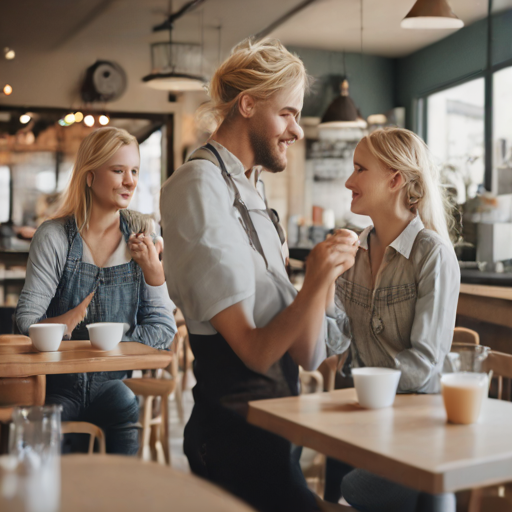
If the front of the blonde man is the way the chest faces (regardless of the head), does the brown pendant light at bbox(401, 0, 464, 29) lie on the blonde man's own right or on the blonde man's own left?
on the blonde man's own left

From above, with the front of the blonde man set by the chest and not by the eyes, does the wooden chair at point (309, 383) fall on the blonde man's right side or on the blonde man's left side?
on the blonde man's left side

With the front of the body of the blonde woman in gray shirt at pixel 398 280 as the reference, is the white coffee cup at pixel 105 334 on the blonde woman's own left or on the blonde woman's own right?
on the blonde woman's own right

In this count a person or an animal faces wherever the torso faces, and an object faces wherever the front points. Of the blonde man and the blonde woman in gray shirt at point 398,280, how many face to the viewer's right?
1

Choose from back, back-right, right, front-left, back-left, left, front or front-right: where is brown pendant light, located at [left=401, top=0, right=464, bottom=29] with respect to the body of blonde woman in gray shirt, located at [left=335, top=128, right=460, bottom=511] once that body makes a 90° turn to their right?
front-right

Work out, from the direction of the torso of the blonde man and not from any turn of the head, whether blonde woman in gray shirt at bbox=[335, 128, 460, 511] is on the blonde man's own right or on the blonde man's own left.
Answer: on the blonde man's own left

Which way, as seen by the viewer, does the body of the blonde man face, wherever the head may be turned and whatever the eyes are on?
to the viewer's right

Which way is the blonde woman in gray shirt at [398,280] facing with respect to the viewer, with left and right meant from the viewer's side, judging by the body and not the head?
facing the viewer and to the left of the viewer

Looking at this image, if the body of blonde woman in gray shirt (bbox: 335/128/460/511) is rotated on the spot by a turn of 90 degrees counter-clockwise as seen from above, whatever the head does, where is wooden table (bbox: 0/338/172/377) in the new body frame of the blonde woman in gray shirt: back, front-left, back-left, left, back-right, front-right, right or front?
back-right

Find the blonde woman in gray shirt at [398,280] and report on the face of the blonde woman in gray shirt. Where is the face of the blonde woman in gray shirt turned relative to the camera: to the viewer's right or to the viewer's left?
to the viewer's left
